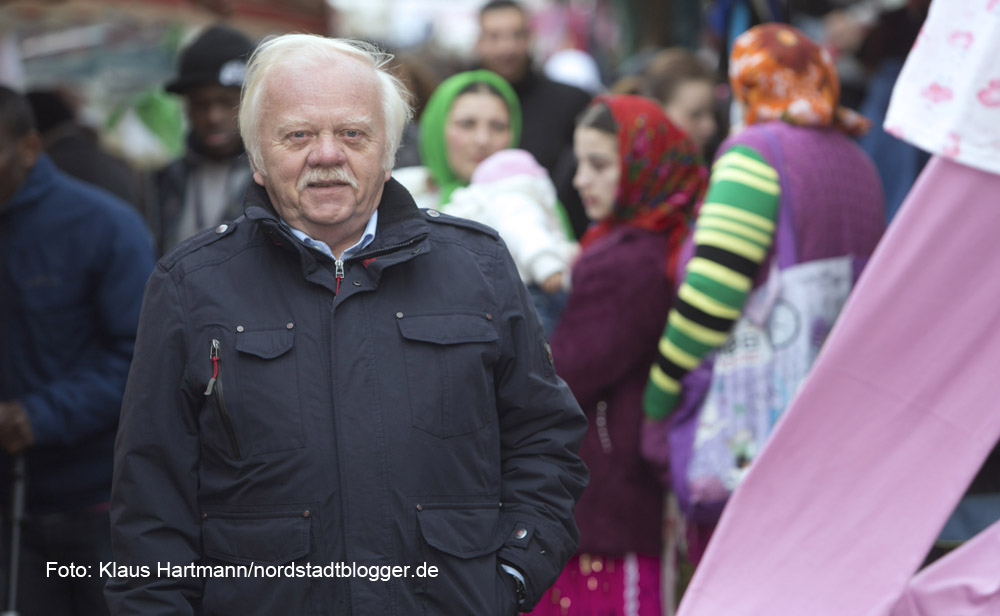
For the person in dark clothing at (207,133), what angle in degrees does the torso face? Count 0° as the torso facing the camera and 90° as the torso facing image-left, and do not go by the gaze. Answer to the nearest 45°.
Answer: approximately 0°

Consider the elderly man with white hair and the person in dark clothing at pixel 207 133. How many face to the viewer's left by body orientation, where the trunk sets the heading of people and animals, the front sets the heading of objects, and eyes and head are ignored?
0

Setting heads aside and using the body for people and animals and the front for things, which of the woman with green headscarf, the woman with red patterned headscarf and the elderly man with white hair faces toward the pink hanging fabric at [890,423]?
the woman with green headscarf

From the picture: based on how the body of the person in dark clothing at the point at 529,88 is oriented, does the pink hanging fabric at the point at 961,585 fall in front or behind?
in front

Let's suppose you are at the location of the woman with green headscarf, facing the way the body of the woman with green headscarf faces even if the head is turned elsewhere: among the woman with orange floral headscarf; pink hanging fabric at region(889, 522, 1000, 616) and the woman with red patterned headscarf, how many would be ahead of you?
3

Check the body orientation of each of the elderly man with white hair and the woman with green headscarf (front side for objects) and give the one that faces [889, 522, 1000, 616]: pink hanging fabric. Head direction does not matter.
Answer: the woman with green headscarf

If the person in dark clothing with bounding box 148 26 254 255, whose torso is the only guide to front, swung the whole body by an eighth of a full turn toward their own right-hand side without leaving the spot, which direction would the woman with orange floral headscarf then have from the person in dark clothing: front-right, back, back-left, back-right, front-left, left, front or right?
left

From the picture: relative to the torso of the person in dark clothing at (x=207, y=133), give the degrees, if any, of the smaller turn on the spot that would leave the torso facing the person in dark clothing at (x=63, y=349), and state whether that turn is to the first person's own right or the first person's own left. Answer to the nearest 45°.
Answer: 0° — they already face them

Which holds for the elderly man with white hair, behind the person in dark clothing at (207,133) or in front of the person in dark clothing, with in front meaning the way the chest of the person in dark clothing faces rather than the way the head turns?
in front

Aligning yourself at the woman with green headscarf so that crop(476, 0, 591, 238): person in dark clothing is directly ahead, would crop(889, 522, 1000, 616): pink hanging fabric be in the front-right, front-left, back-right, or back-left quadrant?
back-right
